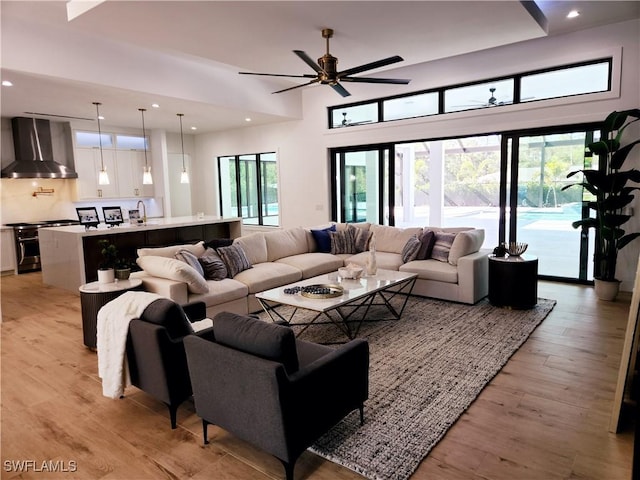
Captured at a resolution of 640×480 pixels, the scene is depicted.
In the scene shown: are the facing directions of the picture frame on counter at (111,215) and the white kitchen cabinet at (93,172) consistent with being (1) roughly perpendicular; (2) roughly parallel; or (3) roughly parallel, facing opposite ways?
roughly parallel

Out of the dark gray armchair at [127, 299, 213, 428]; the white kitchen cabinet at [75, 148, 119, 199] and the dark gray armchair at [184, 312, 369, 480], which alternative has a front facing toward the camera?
the white kitchen cabinet

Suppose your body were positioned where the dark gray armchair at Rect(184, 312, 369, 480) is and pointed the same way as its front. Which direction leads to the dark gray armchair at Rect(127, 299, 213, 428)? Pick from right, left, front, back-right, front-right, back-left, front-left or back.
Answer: left

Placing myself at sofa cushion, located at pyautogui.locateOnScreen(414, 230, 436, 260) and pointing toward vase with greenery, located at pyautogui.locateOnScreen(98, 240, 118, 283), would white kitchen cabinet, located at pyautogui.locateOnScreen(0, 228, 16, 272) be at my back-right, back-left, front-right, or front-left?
front-right

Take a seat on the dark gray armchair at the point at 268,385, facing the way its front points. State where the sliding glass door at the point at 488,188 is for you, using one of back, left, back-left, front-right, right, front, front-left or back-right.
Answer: front

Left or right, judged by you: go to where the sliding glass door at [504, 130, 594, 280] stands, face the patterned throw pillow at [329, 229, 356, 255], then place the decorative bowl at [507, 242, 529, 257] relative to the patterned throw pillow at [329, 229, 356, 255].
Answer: left

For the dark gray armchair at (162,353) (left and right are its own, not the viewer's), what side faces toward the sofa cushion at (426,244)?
front

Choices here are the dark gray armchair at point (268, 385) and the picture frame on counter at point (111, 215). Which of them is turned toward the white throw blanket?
the picture frame on counter

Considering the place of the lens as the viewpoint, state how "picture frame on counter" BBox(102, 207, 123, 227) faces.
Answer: facing the viewer

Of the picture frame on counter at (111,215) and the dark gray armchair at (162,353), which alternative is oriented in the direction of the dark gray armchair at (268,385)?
the picture frame on counter

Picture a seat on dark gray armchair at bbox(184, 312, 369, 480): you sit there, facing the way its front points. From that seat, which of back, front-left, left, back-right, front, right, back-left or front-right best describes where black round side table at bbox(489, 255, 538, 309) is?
front

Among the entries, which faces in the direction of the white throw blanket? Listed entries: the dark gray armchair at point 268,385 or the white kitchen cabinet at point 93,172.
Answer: the white kitchen cabinet

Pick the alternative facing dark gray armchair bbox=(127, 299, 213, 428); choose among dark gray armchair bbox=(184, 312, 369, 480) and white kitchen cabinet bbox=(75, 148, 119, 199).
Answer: the white kitchen cabinet

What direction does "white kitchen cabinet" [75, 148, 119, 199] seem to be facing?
toward the camera

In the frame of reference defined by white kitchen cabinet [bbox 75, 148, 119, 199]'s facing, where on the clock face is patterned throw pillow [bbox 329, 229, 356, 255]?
The patterned throw pillow is roughly at 11 o'clock from the white kitchen cabinet.

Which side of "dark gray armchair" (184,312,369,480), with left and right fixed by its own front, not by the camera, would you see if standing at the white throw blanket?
left

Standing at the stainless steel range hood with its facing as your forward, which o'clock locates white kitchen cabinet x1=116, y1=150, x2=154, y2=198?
The white kitchen cabinet is roughly at 10 o'clock from the stainless steel range hood.

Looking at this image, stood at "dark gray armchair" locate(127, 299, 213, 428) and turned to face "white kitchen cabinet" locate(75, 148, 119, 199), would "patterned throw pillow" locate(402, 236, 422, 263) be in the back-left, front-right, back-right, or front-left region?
front-right
